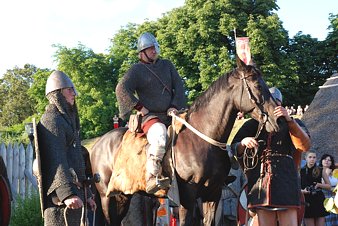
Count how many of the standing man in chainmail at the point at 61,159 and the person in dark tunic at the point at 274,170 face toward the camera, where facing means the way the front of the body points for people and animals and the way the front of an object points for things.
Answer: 1

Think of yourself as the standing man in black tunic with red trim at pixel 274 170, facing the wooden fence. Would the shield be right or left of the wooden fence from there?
left

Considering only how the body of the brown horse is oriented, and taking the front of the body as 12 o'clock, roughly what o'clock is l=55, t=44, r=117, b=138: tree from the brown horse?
The tree is roughly at 7 o'clock from the brown horse.

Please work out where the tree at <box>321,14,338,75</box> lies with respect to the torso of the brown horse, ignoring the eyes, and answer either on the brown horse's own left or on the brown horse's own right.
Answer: on the brown horse's own left

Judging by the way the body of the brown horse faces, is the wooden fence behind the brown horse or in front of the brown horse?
behind

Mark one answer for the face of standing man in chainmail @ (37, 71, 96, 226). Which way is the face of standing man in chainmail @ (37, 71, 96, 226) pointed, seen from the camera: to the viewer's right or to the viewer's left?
to the viewer's right
